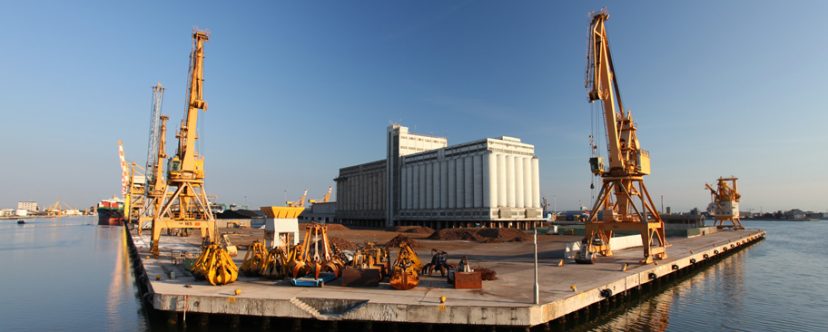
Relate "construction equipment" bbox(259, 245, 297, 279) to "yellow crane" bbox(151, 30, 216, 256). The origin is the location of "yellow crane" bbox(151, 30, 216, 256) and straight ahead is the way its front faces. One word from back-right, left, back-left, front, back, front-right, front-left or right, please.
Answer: front-right

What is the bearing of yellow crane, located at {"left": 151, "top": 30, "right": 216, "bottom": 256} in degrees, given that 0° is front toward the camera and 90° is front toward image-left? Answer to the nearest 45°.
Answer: approximately 315°

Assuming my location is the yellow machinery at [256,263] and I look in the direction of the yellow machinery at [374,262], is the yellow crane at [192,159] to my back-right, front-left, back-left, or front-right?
back-left

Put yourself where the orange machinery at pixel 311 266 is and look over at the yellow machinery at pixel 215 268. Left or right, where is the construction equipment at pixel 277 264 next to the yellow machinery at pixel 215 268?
right

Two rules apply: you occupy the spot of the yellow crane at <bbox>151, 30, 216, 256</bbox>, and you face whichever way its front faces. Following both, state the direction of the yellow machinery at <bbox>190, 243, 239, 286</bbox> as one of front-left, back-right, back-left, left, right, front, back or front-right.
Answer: front-right

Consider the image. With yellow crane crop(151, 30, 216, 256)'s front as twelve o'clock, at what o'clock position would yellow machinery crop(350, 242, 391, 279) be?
The yellow machinery is roughly at 1 o'clock from the yellow crane.
